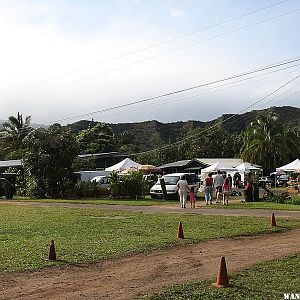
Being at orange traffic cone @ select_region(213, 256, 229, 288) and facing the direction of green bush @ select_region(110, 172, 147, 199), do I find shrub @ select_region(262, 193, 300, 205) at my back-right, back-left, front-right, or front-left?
front-right

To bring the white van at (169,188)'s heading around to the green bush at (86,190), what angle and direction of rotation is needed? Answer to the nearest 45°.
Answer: approximately 90° to its right

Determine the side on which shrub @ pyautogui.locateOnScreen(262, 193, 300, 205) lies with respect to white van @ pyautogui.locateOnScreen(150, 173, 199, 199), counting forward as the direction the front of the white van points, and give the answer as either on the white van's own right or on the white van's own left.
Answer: on the white van's own left

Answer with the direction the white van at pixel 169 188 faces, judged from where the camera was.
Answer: facing the viewer and to the left of the viewer

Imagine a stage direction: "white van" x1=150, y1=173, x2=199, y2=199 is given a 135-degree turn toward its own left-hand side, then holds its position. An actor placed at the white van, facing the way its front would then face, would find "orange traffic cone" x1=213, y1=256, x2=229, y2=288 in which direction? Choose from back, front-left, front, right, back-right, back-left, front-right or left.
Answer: right

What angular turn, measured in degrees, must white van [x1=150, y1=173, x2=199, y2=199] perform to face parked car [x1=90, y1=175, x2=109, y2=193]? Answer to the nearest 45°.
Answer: approximately 90° to its right

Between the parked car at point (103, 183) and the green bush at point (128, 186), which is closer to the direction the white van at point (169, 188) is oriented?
the green bush

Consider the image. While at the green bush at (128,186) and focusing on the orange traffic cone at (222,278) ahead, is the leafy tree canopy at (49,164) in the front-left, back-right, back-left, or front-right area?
back-right

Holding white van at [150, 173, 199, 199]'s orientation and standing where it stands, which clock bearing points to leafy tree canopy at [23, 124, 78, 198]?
The leafy tree canopy is roughly at 2 o'clock from the white van.

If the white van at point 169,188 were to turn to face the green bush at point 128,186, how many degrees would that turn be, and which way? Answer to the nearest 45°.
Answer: approximately 45° to its right

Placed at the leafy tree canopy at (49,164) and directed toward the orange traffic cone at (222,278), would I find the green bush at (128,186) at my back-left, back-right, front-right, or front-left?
front-left

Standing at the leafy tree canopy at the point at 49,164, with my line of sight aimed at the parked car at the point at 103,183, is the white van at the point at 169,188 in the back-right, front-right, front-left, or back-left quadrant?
front-right
